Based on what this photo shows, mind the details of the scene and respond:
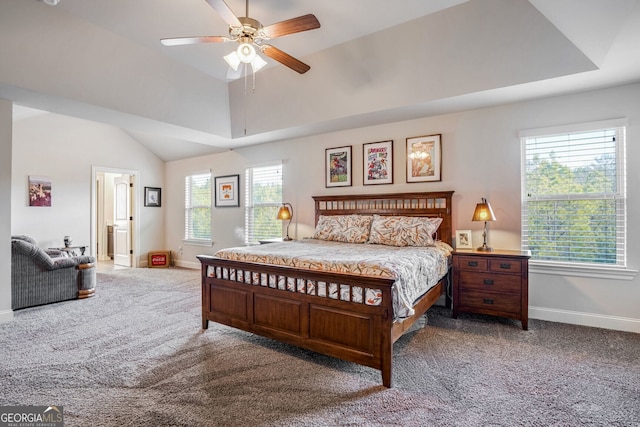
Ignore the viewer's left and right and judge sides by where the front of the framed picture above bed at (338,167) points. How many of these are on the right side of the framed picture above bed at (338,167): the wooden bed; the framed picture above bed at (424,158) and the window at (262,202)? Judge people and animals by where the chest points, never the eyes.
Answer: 1

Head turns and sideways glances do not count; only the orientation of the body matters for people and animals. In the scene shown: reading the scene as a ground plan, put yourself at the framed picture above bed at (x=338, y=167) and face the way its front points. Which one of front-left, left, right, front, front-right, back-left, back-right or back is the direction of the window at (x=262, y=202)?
right

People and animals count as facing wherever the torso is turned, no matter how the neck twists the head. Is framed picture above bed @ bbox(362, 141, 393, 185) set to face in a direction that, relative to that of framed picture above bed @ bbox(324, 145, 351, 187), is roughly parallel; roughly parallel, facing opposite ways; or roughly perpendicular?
roughly parallel

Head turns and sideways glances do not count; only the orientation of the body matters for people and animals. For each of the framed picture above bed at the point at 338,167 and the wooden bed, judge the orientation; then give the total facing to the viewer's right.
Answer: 0

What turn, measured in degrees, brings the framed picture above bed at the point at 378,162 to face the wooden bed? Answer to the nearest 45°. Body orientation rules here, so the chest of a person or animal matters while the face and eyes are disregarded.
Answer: approximately 45° to its left

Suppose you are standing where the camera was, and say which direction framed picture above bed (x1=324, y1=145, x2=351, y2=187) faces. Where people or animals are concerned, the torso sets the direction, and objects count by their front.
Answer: facing the viewer and to the left of the viewer

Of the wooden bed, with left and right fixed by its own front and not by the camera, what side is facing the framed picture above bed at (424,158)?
back

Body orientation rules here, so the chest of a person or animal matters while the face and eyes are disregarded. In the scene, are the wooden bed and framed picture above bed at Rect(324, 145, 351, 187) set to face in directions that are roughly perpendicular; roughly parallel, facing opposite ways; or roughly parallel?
roughly parallel

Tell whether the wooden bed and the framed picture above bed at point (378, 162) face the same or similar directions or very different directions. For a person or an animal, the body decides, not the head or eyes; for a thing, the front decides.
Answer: same or similar directions

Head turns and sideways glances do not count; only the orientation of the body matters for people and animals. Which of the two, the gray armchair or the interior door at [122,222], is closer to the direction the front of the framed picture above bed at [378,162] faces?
the gray armchair

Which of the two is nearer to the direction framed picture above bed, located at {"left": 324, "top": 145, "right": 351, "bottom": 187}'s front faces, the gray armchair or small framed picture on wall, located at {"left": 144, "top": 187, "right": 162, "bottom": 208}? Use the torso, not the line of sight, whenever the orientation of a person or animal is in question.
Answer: the gray armchair

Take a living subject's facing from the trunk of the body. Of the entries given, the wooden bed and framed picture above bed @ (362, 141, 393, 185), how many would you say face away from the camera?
0

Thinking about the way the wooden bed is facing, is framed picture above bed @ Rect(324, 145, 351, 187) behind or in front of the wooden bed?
behind

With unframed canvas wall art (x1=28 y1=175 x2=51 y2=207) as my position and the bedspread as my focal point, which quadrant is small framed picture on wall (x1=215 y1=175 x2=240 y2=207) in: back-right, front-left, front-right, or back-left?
front-left

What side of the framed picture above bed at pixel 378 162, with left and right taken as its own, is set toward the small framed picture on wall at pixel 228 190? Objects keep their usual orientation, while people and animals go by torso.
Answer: right

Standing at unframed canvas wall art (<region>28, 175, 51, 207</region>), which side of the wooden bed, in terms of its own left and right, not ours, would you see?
right
